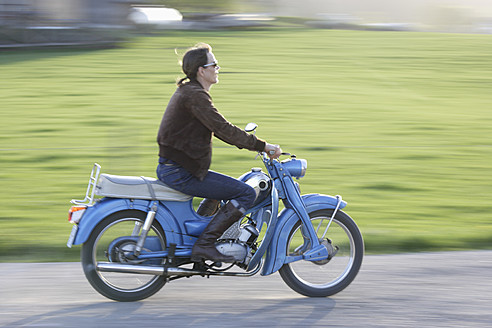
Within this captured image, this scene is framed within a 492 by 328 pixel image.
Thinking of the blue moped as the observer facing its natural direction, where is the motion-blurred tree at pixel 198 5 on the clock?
The motion-blurred tree is roughly at 9 o'clock from the blue moped.

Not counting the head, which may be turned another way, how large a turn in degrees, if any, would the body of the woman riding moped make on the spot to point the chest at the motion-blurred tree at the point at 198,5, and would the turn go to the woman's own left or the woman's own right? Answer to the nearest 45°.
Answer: approximately 90° to the woman's own left

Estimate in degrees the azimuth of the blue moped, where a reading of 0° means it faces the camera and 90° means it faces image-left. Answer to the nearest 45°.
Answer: approximately 270°

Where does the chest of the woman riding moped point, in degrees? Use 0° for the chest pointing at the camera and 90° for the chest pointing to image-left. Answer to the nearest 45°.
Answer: approximately 270°

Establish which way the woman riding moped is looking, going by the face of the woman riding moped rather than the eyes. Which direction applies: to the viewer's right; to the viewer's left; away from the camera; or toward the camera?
to the viewer's right
